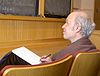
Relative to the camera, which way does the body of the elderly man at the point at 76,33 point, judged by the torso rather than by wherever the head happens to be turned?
to the viewer's left

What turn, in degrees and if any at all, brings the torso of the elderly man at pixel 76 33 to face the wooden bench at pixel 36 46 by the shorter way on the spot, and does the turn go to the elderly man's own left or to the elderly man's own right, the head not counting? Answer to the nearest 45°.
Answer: approximately 45° to the elderly man's own right
